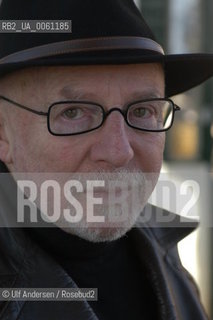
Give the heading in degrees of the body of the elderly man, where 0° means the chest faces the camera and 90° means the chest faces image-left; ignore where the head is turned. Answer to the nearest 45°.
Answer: approximately 315°
